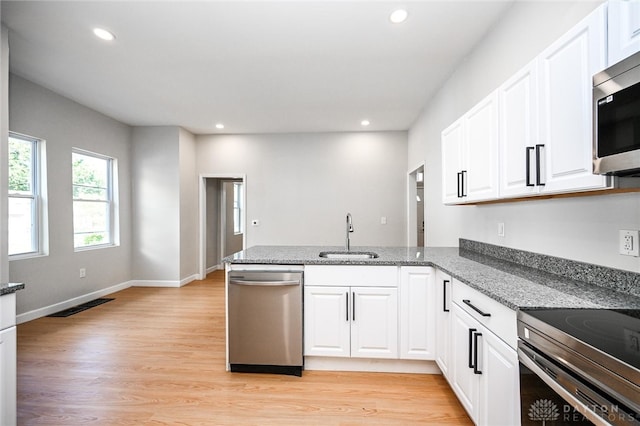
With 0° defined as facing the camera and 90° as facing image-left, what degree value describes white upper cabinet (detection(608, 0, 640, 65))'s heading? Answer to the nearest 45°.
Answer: approximately 45°

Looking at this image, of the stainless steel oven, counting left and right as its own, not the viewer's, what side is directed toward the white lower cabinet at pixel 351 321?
right

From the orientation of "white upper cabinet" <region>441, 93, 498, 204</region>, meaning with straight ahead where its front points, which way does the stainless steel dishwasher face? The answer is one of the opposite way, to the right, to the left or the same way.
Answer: to the left

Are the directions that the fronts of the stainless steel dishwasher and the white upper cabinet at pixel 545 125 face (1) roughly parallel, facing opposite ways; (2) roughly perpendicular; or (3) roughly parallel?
roughly perpendicular

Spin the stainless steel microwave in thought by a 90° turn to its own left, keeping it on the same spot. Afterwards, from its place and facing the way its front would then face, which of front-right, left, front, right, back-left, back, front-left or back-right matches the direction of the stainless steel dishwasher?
back-right

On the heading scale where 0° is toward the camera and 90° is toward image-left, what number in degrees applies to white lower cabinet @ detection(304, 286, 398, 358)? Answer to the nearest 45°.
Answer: approximately 0°

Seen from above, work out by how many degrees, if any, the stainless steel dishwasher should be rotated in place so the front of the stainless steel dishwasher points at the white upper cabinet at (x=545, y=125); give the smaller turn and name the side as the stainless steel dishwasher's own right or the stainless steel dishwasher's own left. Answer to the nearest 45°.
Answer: approximately 45° to the stainless steel dishwasher's own left

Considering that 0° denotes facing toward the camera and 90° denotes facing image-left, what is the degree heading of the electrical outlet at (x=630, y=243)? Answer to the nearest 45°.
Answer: approximately 45°

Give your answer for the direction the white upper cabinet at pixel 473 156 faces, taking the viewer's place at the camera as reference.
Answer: facing the viewer and to the left of the viewer

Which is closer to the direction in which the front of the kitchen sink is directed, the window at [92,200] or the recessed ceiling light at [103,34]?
the recessed ceiling light

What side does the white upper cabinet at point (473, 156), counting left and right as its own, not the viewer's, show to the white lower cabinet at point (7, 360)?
front

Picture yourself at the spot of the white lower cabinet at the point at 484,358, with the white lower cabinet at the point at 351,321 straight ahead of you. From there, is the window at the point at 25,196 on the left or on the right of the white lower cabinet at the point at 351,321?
left
